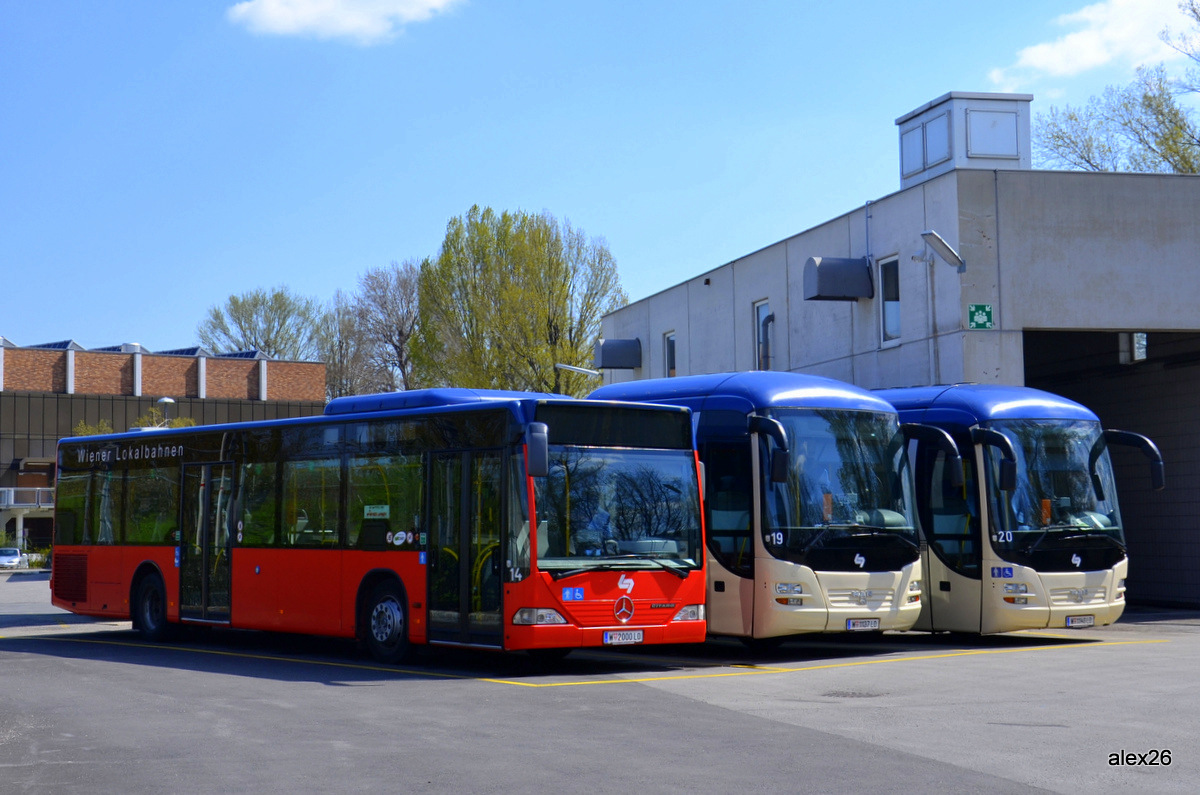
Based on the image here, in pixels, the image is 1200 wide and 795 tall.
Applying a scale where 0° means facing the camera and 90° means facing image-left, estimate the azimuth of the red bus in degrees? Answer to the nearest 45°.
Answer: approximately 315°

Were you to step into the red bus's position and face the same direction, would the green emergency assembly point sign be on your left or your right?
on your left
